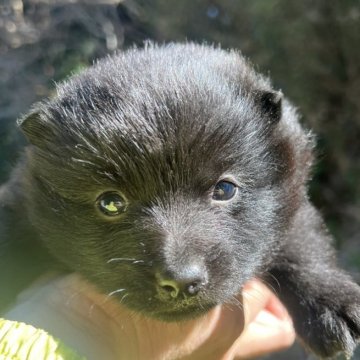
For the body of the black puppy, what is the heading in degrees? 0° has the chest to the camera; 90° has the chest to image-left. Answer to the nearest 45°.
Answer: approximately 0°
